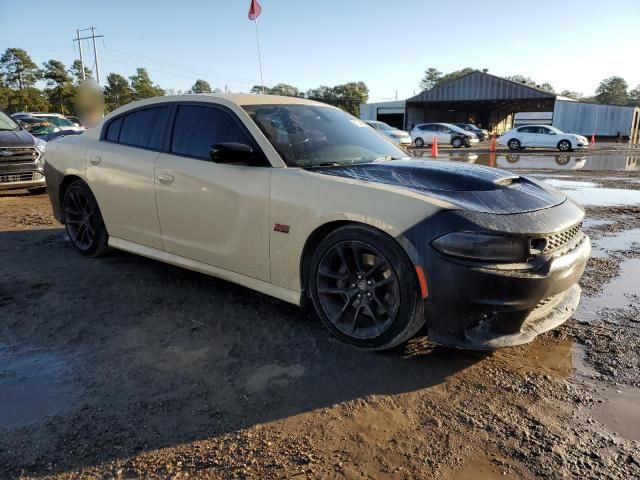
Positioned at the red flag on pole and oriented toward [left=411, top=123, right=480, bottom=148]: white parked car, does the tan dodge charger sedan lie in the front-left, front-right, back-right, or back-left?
back-right

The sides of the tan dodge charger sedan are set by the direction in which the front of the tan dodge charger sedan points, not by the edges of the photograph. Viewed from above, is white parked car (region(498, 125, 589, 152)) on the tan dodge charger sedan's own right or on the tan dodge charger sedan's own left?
on the tan dodge charger sedan's own left

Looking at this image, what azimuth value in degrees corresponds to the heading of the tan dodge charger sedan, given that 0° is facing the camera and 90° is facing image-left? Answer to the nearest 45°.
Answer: approximately 315°

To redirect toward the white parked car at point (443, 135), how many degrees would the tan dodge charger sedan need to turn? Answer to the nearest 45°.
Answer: approximately 135° to its left

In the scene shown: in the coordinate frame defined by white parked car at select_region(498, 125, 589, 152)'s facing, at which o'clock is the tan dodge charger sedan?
The tan dodge charger sedan is roughly at 3 o'clock from the white parked car.

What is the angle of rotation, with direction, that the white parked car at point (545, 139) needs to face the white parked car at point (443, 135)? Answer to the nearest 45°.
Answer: approximately 180°

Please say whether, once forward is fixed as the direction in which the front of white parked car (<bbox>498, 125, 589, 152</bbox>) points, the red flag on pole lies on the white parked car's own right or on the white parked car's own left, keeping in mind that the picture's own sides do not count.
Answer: on the white parked car's own right

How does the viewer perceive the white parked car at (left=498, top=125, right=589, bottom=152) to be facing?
facing to the right of the viewer

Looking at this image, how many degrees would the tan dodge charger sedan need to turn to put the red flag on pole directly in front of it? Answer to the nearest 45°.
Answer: approximately 135° to its left
